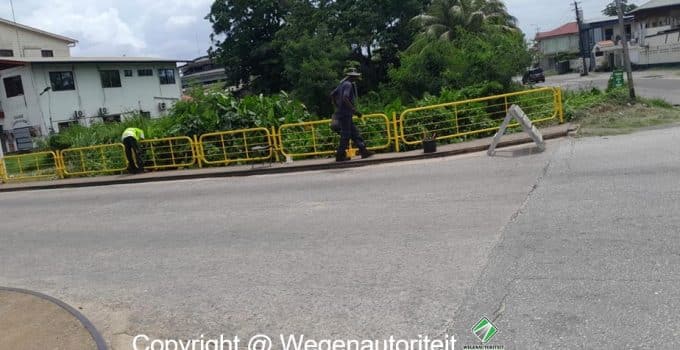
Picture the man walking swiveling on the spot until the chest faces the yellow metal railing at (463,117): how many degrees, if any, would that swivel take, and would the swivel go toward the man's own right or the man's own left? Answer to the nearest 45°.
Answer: approximately 45° to the man's own left

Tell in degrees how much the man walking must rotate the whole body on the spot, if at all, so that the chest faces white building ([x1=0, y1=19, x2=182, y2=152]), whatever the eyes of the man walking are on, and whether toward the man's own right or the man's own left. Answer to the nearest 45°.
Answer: approximately 135° to the man's own left

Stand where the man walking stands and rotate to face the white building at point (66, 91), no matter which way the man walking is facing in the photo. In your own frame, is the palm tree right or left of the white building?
right

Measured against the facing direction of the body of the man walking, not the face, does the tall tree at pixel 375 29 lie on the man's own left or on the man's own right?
on the man's own left

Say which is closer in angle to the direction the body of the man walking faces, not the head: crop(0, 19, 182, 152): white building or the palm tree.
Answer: the palm tree

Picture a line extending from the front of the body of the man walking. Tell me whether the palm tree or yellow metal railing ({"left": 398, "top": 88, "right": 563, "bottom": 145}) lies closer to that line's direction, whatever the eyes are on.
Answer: the yellow metal railing

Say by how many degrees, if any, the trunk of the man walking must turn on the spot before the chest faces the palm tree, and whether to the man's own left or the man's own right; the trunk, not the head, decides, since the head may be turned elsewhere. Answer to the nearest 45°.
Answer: approximately 90° to the man's own left

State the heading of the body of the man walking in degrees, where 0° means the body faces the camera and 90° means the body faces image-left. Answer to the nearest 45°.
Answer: approximately 270°

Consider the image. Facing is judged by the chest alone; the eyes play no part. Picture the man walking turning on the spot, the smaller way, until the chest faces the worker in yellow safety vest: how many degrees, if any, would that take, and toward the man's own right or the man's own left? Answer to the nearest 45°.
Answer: approximately 135° to the man's own left
